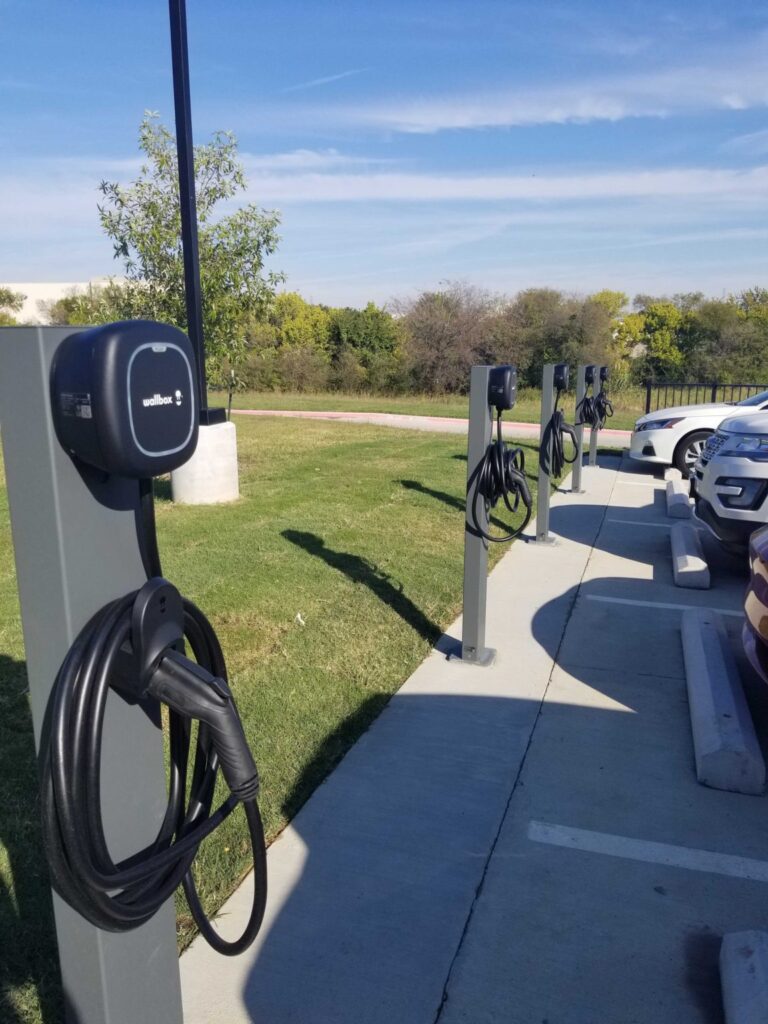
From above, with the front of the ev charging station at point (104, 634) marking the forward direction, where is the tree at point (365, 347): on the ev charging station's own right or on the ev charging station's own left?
on the ev charging station's own left

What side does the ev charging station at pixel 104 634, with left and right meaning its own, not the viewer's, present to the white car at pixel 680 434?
left

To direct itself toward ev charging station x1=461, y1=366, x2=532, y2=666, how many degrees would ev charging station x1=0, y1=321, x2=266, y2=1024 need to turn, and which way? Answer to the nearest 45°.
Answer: approximately 90° to its left

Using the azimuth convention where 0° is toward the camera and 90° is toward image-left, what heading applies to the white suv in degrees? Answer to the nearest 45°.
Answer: approximately 45°

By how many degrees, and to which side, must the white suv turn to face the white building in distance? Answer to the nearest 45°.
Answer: approximately 90° to its right

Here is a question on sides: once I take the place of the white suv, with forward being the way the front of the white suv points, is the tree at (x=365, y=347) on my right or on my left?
on my right

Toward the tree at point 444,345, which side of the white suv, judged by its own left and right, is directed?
right

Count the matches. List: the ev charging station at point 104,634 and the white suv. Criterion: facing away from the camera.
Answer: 0

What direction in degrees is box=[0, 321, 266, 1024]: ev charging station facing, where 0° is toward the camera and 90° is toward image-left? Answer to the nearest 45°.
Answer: approximately 315°

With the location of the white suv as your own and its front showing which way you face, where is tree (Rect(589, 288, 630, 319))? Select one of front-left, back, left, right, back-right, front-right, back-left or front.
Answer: back-right

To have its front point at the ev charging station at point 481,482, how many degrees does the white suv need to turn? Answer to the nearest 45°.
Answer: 0° — it already faces it

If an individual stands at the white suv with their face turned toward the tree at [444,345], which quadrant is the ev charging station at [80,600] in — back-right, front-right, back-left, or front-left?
back-left

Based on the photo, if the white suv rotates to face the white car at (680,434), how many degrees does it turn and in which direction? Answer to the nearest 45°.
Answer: approximately 135° to its right

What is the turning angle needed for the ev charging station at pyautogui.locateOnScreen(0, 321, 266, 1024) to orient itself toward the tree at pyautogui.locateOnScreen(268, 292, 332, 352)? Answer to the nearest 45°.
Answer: approximately 135° to its left

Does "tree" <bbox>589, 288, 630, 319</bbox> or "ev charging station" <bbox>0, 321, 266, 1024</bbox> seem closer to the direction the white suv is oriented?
the ev charging station
